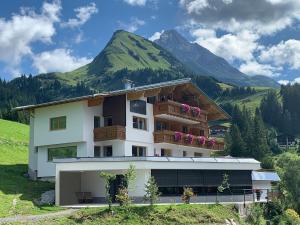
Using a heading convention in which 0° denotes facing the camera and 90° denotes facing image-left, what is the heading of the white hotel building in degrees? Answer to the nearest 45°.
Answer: approximately 315°

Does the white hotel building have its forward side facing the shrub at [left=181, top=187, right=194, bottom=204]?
yes
